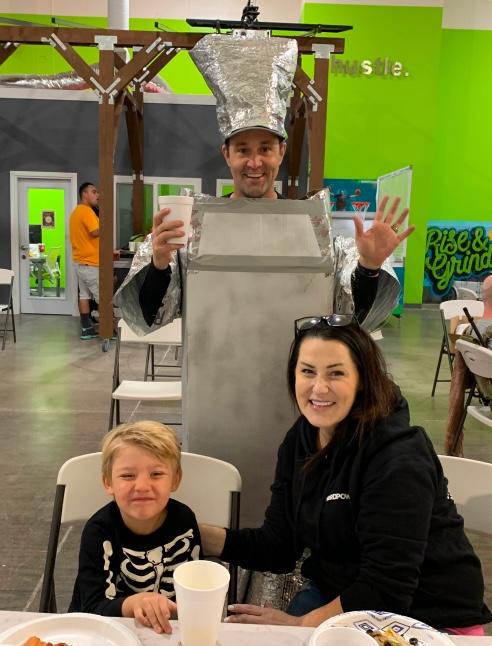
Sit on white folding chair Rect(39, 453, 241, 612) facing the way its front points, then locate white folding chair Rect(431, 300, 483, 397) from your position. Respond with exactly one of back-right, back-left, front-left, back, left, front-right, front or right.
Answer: back-left

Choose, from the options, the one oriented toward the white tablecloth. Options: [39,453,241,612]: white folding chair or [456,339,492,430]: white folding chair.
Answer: [39,453,241,612]: white folding chair

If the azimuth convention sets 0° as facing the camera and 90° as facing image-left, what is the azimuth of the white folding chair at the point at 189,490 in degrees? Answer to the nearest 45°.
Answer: approximately 0°

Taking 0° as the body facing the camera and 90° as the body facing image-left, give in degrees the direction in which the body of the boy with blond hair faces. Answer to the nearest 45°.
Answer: approximately 0°

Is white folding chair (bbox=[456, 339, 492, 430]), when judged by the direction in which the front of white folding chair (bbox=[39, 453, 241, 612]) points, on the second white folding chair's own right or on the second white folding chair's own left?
on the second white folding chair's own left
